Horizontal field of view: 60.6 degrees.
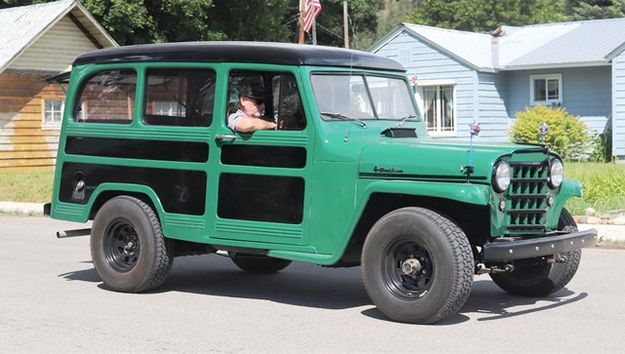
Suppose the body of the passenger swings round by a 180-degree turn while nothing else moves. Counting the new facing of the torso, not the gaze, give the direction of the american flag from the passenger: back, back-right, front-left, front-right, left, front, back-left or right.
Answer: front-right

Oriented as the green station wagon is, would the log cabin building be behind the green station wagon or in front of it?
behind

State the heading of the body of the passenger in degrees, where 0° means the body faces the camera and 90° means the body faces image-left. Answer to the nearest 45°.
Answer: approximately 315°

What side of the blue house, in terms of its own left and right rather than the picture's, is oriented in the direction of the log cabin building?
right

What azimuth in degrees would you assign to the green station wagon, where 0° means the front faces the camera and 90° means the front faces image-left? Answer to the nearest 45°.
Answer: approximately 315°

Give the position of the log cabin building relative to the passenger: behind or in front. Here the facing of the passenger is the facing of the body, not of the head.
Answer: behind

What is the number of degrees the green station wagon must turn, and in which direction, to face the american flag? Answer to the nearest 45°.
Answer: approximately 135° to its left

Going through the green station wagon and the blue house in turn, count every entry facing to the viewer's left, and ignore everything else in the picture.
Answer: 0

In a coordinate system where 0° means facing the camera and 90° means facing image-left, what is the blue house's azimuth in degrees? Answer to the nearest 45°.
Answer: approximately 0°

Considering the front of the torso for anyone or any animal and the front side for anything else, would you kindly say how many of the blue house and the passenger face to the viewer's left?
0
